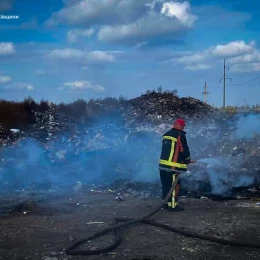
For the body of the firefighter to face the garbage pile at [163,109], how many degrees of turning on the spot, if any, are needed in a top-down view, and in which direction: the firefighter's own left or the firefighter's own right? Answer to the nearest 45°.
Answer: approximately 45° to the firefighter's own left

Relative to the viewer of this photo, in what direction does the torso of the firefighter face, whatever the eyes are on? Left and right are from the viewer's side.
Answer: facing away from the viewer and to the right of the viewer
